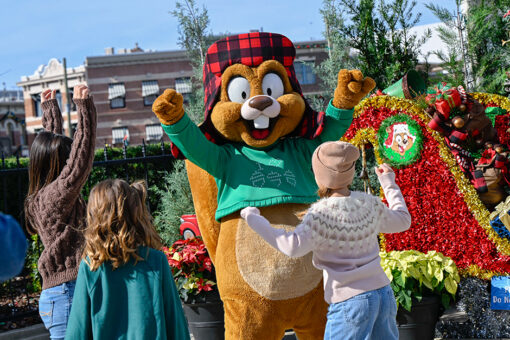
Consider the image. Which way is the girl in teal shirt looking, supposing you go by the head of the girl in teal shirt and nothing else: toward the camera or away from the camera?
away from the camera

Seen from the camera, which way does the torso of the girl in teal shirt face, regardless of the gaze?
away from the camera

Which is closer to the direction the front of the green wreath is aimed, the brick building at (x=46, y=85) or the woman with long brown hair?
the woman with long brown hair

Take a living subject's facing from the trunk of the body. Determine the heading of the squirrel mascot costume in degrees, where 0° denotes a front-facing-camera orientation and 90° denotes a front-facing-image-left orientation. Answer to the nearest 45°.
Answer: approximately 0°

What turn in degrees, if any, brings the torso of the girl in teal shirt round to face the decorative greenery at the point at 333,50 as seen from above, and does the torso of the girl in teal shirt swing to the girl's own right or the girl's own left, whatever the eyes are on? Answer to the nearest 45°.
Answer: approximately 45° to the girl's own right

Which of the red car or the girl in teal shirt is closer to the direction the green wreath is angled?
the girl in teal shirt

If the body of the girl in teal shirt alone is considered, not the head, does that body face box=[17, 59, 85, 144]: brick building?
yes

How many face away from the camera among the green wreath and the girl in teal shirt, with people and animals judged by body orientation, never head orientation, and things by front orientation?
1

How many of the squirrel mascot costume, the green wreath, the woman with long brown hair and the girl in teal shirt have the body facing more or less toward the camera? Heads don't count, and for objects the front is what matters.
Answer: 2

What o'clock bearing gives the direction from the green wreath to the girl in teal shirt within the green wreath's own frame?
The girl in teal shirt is roughly at 1 o'clock from the green wreath.

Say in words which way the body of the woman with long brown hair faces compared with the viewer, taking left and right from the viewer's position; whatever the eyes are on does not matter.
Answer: facing away from the viewer and to the right of the viewer

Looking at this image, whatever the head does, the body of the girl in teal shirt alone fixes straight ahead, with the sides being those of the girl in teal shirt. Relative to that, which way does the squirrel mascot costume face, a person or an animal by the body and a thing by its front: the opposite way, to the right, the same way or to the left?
the opposite way
